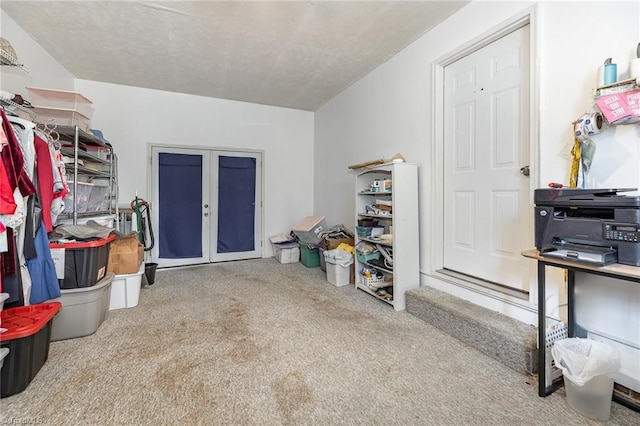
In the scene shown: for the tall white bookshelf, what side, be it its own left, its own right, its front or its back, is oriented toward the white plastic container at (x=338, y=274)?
right

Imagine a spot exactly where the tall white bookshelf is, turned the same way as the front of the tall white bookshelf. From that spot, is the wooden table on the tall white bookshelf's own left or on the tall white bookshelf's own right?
on the tall white bookshelf's own left

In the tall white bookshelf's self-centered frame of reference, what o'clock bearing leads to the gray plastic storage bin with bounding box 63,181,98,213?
The gray plastic storage bin is roughly at 1 o'clock from the tall white bookshelf.

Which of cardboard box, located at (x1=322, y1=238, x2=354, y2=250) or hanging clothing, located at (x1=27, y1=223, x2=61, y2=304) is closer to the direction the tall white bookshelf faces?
the hanging clothing

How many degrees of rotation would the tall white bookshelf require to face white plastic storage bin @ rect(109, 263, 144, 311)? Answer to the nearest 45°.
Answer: approximately 45° to its right

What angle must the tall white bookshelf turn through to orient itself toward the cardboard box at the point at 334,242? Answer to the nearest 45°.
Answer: approximately 90° to its right

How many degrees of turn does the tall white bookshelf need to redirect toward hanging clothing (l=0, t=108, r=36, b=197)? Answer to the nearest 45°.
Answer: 0° — it already faces it

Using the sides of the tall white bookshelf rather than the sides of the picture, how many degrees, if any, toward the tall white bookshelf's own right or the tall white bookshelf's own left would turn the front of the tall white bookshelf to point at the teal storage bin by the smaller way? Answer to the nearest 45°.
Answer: approximately 90° to the tall white bookshelf's own right

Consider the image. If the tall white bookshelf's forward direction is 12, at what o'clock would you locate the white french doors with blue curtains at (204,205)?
The white french doors with blue curtains is roughly at 2 o'clock from the tall white bookshelf.

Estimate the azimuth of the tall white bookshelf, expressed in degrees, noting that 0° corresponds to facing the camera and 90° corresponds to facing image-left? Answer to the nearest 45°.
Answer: approximately 45°

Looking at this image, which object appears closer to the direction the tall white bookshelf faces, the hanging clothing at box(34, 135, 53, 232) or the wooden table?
the hanging clothing
